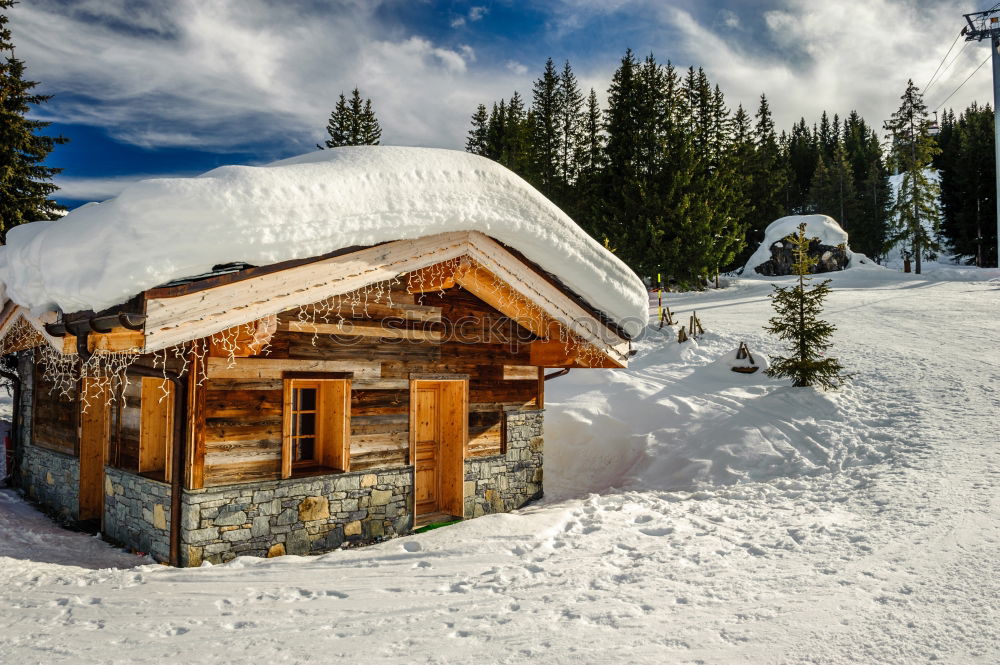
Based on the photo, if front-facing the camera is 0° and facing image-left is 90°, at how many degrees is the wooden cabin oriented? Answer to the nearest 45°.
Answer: approximately 315°

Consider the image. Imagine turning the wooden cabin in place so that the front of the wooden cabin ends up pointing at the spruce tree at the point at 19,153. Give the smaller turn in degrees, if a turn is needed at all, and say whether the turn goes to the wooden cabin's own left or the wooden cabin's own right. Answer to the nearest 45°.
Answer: approximately 180°

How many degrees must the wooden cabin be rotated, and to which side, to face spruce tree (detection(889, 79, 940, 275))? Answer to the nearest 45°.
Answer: approximately 90° to its left

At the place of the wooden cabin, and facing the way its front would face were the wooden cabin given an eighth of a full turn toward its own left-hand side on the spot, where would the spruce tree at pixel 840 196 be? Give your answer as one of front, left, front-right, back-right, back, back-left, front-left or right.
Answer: front-left

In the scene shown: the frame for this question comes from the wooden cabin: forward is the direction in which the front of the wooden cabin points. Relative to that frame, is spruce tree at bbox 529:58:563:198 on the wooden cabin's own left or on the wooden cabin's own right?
on the wooden cabin's own left

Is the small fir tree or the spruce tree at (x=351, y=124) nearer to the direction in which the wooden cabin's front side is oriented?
the small fir tree

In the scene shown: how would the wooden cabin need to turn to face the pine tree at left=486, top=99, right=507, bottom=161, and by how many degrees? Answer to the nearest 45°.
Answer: approximately 135° to its left
